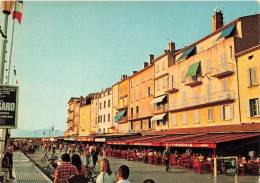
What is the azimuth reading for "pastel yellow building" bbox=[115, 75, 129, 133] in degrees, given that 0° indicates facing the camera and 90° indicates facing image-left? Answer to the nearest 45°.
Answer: approximately 45°

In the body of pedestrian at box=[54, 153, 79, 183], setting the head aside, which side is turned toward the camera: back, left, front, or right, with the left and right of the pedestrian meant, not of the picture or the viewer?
back

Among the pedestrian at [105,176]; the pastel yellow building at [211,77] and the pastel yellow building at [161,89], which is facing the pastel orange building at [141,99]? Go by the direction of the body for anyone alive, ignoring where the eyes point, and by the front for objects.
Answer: the pedestrian

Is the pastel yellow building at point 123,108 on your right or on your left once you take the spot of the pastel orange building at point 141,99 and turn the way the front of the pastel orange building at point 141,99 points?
on your right

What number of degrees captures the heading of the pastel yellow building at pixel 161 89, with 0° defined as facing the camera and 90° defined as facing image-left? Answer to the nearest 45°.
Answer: approximately 45°

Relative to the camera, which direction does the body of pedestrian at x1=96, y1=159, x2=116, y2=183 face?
away from the camera

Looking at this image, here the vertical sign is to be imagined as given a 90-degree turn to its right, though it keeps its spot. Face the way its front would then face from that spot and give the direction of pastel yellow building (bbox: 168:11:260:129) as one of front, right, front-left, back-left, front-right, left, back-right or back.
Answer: back-right
